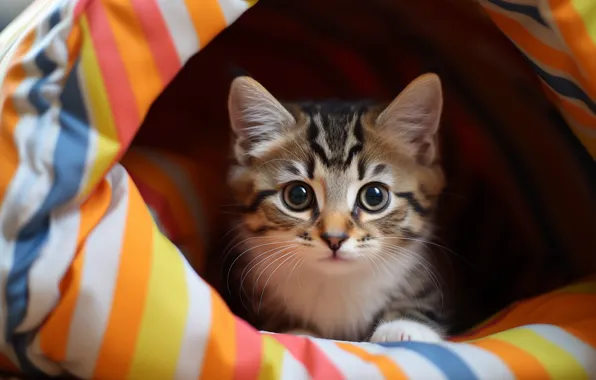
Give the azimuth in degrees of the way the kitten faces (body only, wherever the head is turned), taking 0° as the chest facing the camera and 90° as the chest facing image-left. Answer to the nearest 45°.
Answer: approximately 0°
